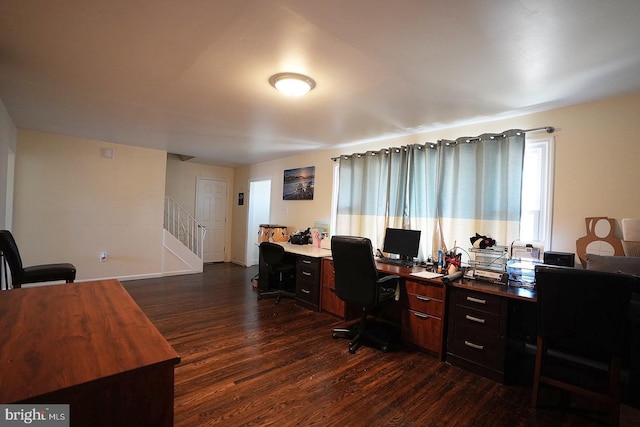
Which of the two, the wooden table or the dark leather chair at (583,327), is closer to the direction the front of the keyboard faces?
the wooden table

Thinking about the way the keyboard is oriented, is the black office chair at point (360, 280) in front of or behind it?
in front

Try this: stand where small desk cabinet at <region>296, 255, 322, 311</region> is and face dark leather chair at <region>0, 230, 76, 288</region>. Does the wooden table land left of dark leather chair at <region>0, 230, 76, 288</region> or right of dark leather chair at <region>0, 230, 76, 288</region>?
left

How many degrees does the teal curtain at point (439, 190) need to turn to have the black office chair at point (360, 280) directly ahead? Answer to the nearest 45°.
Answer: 0° — it already faces it

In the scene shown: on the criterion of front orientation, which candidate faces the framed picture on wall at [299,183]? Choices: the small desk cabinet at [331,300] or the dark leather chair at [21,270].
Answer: the dark leather chair

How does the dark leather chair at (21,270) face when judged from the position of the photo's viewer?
facing to the right of the viewer

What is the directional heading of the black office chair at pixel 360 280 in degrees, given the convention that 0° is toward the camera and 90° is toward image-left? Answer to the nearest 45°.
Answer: approximately 225°

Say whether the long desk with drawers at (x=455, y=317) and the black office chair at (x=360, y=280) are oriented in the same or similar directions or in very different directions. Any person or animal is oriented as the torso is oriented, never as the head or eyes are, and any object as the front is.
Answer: very different directions

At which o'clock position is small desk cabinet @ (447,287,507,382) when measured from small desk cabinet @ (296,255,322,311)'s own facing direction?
small desk cabinet @ (447,287,507,382) is roughly at 9 o'clock from small desk cabinet @ (296,255,322,311).

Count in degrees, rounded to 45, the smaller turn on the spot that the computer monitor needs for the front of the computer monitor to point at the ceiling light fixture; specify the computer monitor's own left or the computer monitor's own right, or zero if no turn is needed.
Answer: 0° — it already faces it

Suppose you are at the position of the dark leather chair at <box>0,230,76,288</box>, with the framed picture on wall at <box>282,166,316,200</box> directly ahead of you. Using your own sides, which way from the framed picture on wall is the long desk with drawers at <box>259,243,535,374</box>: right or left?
right

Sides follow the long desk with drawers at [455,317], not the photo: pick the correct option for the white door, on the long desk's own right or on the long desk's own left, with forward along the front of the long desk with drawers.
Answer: on the long desk's own right

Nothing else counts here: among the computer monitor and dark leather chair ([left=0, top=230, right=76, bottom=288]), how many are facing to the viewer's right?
1

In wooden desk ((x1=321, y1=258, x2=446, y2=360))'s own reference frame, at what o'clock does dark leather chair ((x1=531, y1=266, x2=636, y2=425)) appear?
The dark leather chair is roughly at 9 o'clock from the wooden desk.

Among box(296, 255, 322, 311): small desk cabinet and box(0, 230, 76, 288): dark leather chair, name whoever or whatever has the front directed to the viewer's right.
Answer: the dark leather chair
